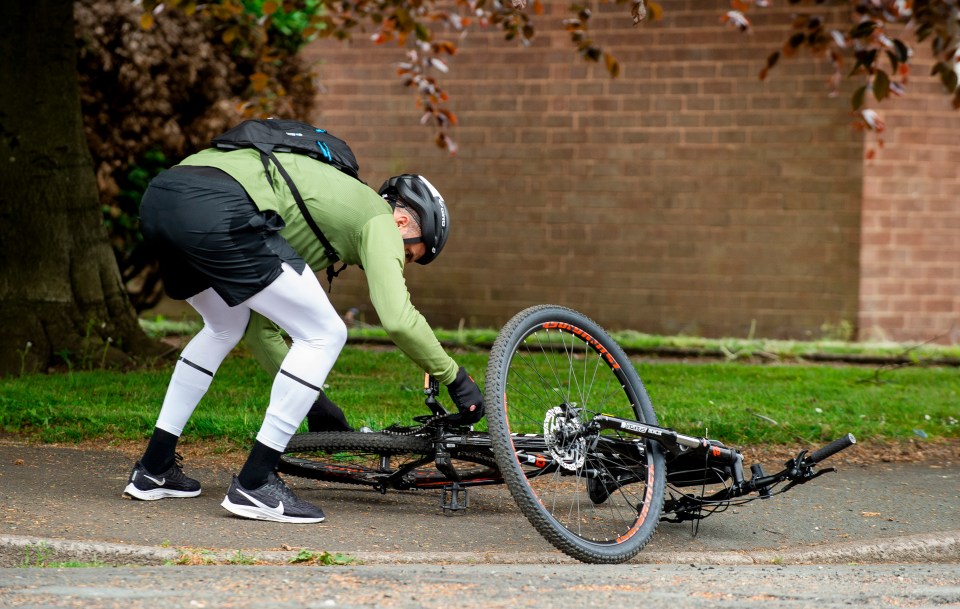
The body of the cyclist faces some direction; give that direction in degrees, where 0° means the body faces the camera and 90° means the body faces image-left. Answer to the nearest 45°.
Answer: approximately 270°

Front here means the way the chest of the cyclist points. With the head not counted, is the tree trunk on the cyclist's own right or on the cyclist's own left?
on the cyclist's own left

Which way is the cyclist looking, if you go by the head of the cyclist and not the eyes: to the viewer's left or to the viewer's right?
to the viewer's right
